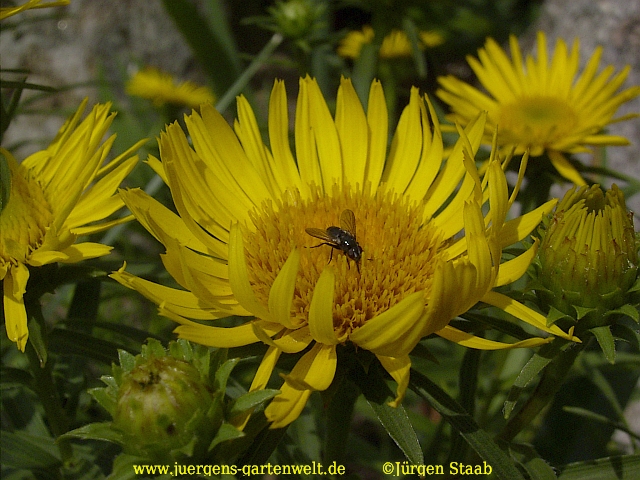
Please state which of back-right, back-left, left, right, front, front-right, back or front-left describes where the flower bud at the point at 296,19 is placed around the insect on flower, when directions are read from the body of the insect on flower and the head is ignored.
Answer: back-left

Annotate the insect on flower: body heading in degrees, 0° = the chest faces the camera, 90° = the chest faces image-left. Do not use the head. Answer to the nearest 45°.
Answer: approximately 315°
